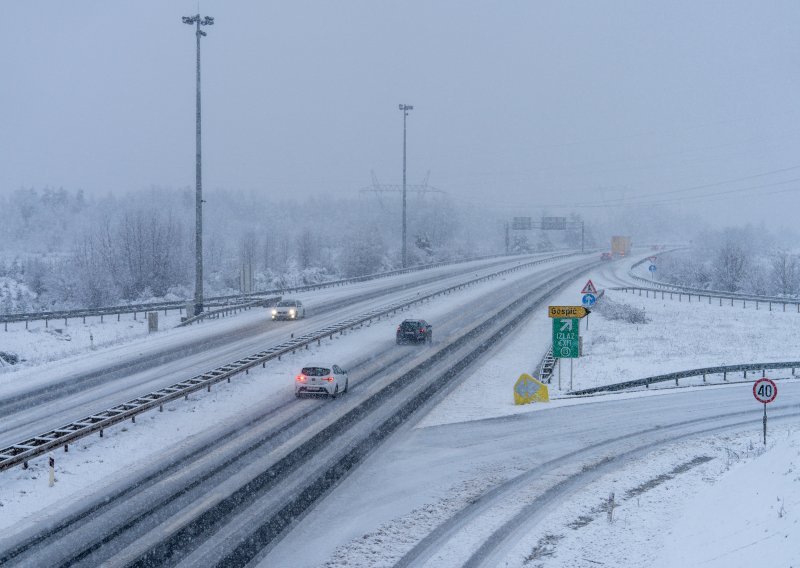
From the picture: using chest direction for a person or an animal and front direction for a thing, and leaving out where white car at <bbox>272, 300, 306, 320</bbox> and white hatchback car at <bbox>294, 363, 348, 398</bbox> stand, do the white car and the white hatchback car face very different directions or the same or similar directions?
very different directions

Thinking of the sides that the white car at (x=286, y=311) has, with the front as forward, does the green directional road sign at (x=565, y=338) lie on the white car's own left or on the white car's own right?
on the white car's own left

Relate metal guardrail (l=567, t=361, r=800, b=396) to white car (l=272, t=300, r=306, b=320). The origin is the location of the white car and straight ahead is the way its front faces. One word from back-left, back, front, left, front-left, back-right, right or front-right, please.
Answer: left

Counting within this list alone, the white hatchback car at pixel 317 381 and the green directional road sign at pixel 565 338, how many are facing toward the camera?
1

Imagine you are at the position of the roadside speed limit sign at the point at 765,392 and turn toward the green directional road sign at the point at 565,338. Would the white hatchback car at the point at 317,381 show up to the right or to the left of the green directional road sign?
left

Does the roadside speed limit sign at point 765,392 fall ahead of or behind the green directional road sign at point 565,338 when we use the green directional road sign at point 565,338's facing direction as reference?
ahead
